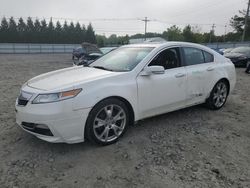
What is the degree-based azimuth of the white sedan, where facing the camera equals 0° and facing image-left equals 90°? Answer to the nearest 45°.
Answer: approximately 45°

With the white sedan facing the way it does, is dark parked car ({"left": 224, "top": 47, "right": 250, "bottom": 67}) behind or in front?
behind
